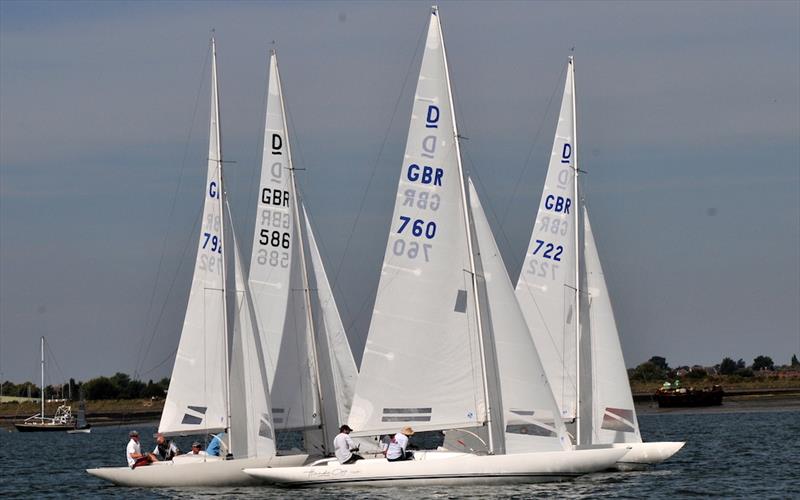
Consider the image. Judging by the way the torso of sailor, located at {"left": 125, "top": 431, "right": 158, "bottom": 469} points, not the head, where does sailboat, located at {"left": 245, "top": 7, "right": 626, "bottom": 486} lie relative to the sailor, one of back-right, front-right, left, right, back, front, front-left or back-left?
front-right

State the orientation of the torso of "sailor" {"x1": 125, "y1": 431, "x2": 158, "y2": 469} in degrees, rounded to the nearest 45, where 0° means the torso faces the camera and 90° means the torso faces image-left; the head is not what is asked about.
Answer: approximately 270°

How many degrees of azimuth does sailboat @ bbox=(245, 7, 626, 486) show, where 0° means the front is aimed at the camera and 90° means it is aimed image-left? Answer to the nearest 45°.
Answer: approximately 270°

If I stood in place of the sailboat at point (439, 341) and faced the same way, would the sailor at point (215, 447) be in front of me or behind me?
behind

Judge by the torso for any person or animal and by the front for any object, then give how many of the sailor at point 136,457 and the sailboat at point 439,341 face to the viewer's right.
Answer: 2

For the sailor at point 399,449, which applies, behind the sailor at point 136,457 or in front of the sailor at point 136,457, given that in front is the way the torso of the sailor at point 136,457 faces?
in front

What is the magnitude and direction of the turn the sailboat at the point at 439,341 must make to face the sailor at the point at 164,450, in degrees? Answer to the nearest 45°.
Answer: approximately 135° to its left
